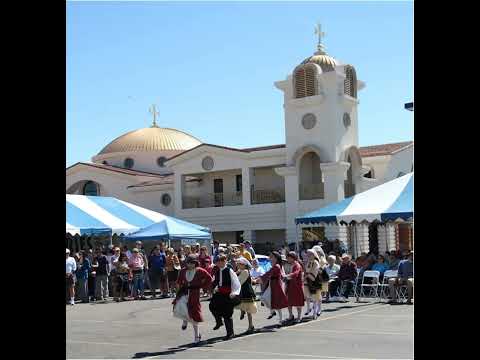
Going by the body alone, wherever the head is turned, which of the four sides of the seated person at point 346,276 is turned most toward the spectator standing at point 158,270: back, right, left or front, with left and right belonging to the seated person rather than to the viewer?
right

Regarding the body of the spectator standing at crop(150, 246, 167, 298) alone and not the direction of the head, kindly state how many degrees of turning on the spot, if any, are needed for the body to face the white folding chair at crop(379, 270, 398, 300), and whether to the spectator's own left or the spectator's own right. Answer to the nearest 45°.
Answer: approximately 45° to the spectator's own left

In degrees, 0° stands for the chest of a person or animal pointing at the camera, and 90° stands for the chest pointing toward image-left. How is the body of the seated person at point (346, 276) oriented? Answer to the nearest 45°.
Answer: approximately 45°

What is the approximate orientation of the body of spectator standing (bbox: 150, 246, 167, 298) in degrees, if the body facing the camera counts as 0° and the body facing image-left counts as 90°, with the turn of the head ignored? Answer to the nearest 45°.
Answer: approximately 0°

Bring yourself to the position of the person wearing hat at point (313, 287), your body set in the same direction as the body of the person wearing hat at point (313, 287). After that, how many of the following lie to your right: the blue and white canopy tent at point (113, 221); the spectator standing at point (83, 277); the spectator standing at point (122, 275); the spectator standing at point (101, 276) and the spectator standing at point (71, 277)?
5

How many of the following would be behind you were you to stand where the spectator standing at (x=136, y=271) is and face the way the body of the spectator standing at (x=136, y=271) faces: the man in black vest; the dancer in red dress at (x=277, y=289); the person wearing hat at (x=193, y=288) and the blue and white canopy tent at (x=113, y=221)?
1

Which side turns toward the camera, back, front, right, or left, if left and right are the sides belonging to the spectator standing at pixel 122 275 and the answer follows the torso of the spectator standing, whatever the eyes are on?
front

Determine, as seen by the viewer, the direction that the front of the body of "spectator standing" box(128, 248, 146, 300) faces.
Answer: toward the camera

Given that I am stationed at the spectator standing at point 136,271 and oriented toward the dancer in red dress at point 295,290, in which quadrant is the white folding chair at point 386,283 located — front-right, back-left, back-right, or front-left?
front-left

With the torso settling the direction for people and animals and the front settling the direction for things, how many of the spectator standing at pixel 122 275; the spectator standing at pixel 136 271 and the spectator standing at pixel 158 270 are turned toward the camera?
3
